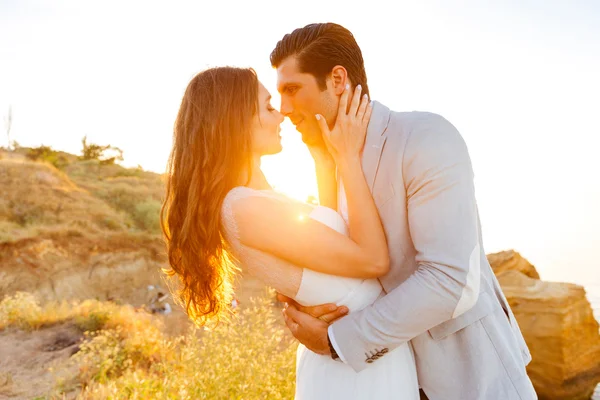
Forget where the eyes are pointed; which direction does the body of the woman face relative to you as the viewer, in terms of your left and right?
facing to the right of the viewer

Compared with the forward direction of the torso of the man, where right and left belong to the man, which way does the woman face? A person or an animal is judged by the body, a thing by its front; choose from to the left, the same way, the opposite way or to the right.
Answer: the opposite way

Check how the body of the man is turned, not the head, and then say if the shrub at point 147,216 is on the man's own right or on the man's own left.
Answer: on the man's own right

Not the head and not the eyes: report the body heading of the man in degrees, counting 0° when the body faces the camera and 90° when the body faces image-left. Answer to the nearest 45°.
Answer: approximately 90°

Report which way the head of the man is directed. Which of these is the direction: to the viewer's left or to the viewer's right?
to the viewer's left

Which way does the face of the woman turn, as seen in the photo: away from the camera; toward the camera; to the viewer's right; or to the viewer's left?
to the viewer's right
